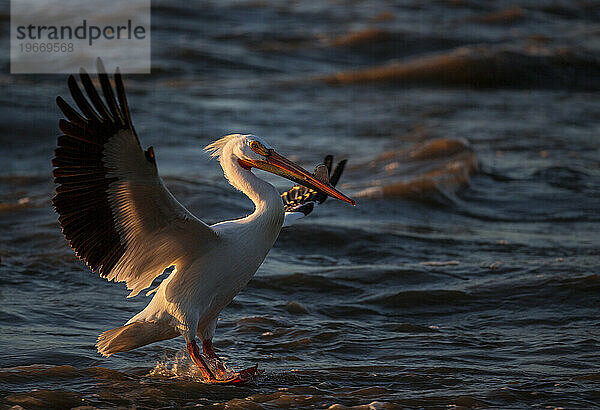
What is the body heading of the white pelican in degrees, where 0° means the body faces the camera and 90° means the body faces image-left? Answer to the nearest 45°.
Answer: approximately 270°
